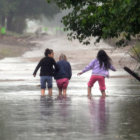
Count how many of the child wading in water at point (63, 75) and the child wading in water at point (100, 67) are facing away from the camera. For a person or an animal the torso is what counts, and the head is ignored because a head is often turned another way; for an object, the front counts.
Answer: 2

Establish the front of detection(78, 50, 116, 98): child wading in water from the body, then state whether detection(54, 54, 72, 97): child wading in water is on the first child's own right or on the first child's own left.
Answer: on the first child's own left

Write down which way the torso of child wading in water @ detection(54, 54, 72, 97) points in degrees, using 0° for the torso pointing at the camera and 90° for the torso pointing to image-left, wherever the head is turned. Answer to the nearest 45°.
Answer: approximately 180°

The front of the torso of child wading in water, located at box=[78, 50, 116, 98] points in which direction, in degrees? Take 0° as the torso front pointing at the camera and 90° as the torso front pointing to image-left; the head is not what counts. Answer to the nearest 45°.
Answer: approximately 180°
